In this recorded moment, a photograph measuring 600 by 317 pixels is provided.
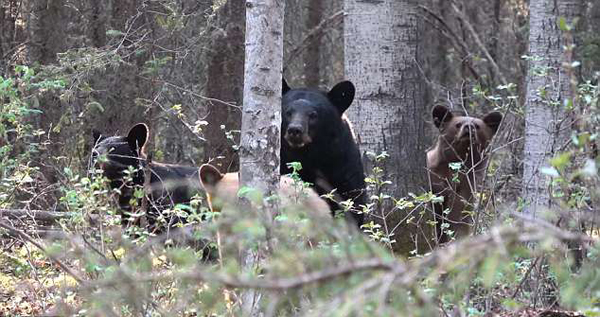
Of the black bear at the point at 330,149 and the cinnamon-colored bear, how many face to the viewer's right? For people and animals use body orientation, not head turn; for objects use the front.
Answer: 0

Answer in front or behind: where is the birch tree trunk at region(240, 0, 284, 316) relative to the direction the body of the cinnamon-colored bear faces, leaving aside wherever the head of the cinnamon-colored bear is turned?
in front

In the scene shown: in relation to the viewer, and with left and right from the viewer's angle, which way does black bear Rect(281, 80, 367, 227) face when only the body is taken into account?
facing the viewer and to the left of the viewer

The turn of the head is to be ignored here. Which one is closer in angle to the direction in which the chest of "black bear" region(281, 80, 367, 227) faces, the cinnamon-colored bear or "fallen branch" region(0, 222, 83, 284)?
the fallen branch

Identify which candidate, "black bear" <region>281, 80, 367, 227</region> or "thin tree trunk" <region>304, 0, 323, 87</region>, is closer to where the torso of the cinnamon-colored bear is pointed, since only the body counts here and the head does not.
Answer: the black bear

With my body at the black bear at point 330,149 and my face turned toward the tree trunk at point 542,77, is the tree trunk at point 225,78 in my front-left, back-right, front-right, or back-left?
back-left

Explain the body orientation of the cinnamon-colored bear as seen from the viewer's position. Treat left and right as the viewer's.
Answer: facing the viewer
